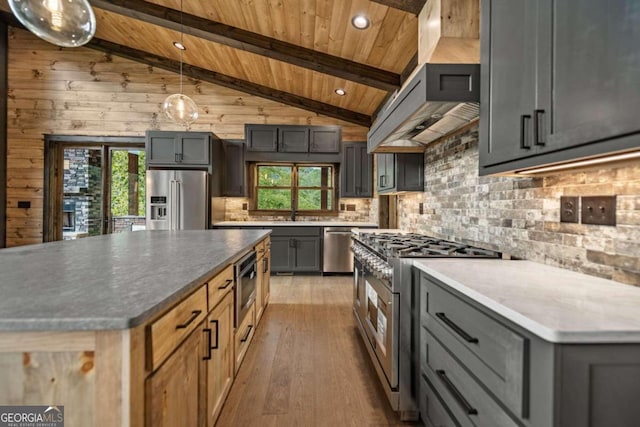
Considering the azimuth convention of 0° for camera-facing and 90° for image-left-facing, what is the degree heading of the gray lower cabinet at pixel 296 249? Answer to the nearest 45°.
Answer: approximately 0°

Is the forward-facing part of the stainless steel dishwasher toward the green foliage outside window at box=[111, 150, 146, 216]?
no

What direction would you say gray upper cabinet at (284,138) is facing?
toward the camera

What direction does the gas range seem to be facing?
to the viewer's left

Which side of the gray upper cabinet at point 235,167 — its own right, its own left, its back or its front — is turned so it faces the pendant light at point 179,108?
front

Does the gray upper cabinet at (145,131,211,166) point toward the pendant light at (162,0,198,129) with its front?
yes

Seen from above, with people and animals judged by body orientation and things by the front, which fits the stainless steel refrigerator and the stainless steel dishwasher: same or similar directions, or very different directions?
same or similar directions

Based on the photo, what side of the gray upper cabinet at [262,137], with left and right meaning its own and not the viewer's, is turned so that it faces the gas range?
front

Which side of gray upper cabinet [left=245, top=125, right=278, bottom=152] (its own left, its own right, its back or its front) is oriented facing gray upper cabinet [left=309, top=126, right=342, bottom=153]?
left

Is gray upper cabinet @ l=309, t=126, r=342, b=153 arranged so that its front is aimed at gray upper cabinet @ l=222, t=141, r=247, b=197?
no

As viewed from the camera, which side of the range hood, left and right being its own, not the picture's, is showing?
left

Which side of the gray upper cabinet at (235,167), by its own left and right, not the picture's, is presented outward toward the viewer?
front

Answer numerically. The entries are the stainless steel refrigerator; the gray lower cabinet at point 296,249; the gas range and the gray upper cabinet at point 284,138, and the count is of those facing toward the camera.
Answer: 3

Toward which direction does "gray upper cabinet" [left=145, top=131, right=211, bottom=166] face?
toward the camera

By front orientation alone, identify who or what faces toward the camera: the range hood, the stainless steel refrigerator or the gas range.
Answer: the stainless steel refrigerator
